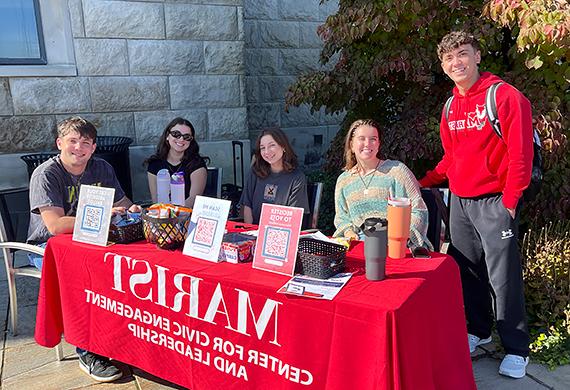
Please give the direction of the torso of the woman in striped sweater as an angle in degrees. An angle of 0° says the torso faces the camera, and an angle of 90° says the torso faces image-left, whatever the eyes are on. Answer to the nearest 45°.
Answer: approximately 0°

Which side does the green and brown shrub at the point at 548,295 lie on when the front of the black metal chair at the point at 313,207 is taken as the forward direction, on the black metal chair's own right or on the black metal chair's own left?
on the black metal chair's own left

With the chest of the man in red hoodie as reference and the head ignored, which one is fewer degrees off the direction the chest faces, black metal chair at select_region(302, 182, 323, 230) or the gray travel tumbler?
the gray travel tumbler

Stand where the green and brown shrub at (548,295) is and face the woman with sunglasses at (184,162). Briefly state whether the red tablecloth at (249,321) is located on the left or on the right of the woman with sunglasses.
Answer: left

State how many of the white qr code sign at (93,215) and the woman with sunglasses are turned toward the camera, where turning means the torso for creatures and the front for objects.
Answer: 2

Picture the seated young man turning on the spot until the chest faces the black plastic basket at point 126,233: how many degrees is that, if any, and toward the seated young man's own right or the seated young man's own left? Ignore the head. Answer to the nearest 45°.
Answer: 0° — they already face it

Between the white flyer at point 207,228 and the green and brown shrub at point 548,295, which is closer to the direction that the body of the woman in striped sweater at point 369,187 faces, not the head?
the white flyer
